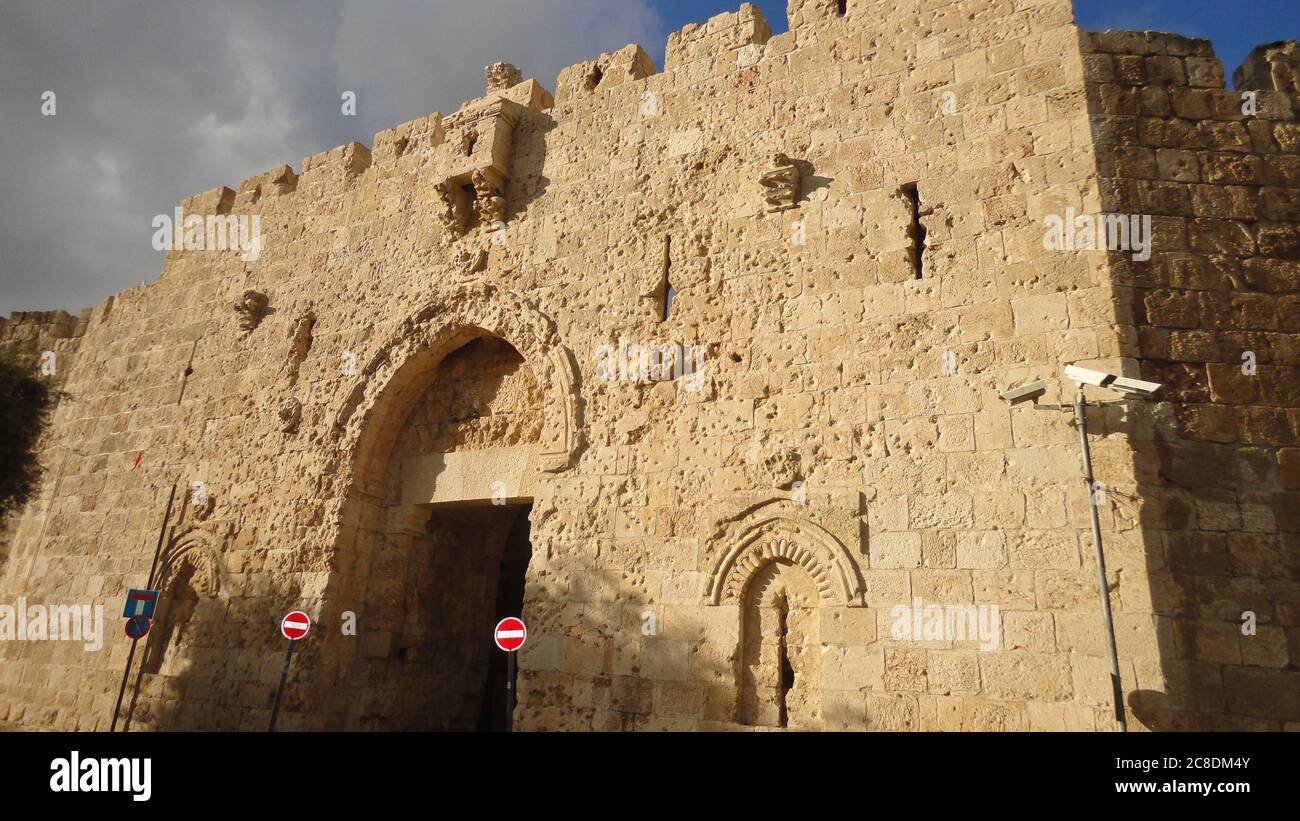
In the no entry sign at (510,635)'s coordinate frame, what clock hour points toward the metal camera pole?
The metal camera pole is roughly at 10 o'clock from the no entry sign.

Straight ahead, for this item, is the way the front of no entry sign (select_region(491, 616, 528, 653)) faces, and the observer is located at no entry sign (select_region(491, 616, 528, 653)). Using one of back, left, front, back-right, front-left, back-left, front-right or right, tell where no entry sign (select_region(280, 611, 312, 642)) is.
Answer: back-right

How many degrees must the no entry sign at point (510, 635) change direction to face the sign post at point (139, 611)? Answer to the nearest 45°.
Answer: approximately 135° to its right

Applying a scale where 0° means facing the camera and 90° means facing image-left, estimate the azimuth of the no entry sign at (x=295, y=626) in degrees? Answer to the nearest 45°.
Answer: approximately 0°

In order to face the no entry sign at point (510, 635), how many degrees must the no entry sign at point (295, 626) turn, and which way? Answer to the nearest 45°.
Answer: approximately 45° to its left

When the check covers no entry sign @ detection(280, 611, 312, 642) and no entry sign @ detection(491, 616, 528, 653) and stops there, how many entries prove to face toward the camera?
2

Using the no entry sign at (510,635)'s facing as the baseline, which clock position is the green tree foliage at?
The green tree foliage is roughly at 4 o'clock from the no entry sign.

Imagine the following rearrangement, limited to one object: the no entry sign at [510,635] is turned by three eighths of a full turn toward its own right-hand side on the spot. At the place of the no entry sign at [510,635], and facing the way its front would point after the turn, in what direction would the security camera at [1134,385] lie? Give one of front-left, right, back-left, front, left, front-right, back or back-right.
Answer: back

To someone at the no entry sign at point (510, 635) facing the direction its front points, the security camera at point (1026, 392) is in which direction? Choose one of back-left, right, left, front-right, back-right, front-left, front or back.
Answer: front-left

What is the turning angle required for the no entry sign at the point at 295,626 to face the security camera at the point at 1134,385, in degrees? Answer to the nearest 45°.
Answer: approximately 45° to its left

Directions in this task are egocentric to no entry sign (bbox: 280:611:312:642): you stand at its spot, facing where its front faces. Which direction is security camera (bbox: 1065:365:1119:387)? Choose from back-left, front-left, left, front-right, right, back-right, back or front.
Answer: front-left

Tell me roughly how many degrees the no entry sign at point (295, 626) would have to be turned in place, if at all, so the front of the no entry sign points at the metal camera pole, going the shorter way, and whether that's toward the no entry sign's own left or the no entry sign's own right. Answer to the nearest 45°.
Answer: approximately 45° to the no entry sign's own left

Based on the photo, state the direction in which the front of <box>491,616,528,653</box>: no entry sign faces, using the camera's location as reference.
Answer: facing the viewer
